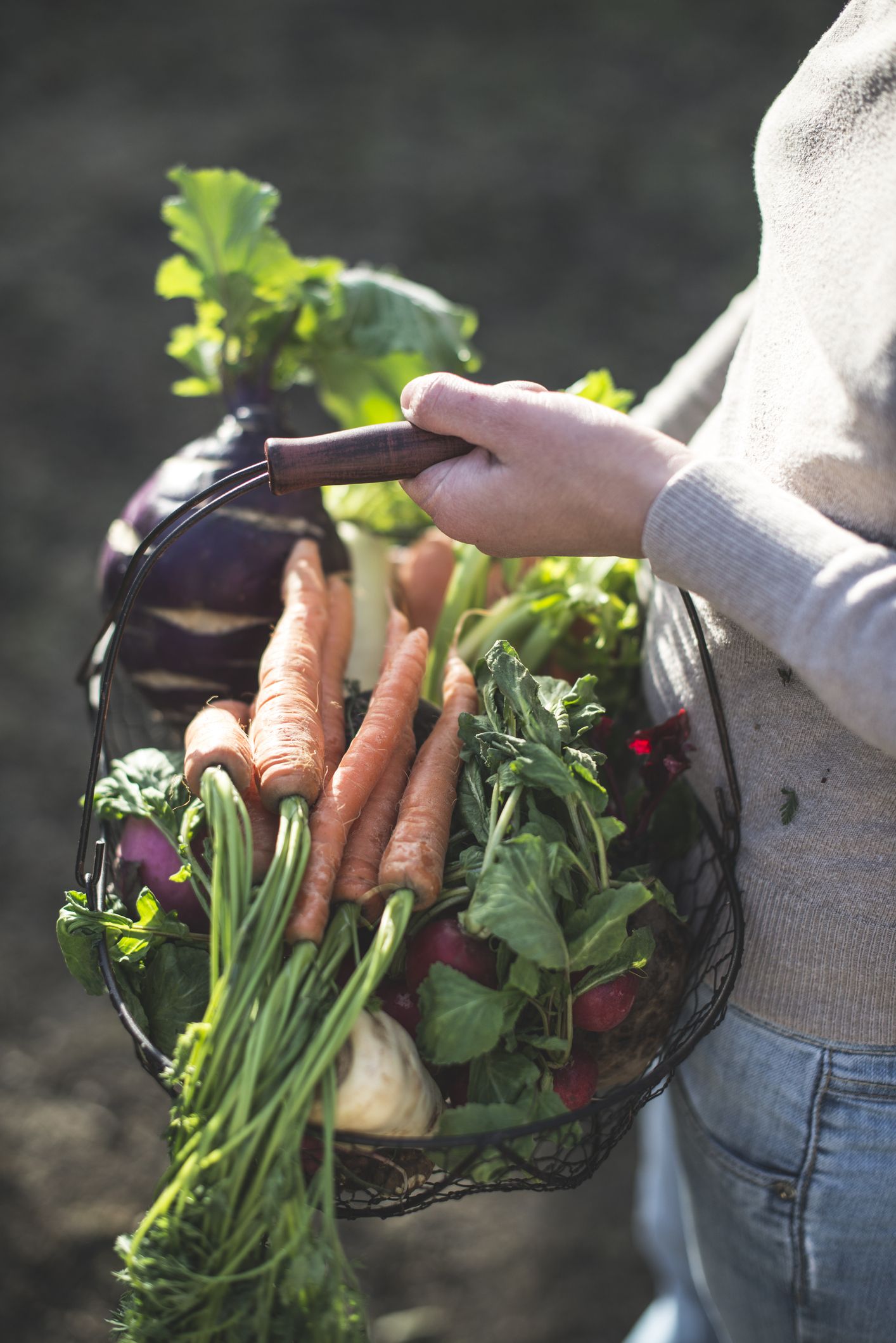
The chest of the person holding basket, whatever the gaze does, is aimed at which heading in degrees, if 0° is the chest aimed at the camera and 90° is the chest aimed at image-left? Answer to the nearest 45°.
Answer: approximately 90°
